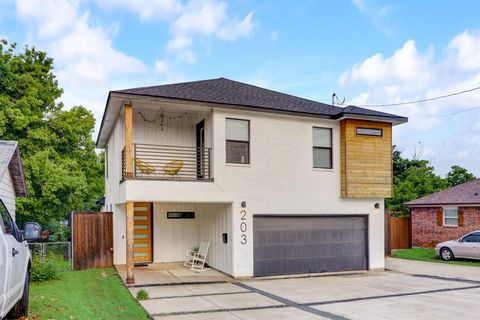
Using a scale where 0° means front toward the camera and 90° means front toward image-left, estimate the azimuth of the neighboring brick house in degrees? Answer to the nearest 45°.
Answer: approximately 0°

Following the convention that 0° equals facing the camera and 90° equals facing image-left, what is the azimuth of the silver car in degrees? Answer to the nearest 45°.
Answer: approximately 90°

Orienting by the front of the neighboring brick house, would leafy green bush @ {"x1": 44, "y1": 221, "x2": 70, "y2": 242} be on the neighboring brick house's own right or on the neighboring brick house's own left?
on the neighboring brick house's own right

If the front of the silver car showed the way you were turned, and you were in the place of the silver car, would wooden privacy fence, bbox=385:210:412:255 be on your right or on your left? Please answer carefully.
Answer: on your right

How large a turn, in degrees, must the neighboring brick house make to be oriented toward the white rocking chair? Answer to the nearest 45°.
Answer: approximately 45° to its right

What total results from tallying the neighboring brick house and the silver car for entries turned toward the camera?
1

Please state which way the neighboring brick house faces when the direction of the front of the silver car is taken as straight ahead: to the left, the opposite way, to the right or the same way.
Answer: to the left
